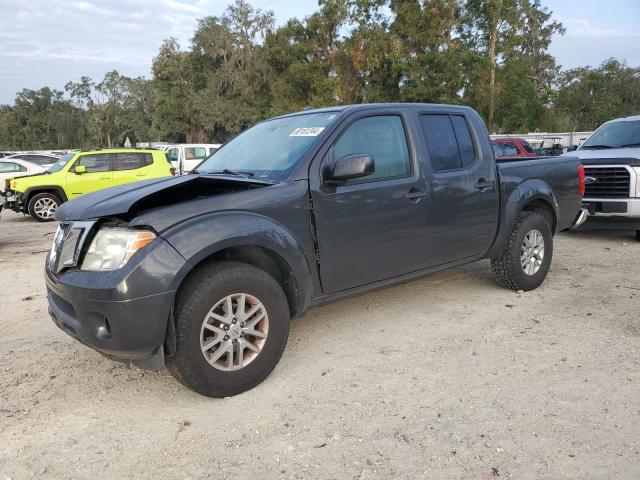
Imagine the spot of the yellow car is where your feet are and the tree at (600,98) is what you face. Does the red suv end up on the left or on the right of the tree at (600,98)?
right

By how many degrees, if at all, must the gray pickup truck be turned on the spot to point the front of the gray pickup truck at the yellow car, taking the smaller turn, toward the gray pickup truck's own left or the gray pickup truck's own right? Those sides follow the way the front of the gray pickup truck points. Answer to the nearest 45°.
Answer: approximately 90° to the gray pickup truck's own right

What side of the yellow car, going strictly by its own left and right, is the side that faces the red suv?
back

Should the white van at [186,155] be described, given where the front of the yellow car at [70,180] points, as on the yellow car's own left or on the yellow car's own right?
on the yellow car's own right

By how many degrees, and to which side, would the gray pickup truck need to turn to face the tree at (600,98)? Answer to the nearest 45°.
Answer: approximately 180°

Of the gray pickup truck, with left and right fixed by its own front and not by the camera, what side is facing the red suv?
back

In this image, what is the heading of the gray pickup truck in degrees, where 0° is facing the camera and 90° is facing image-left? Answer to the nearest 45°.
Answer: approximately 45°

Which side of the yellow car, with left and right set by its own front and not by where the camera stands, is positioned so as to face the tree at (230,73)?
right

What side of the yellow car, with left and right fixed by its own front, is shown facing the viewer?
left
